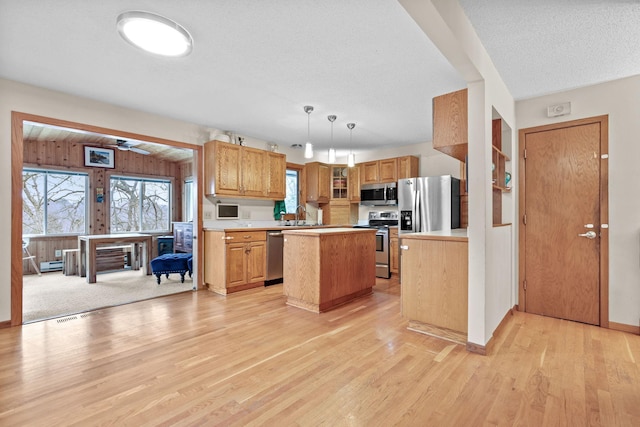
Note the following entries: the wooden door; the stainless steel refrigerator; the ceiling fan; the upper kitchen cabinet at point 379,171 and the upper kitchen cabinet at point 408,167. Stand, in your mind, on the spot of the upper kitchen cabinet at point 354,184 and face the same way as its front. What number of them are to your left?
4

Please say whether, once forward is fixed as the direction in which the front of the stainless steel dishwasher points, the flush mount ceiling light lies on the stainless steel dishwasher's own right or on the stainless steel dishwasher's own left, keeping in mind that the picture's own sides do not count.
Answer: on the stainless steel dishwasher's own right

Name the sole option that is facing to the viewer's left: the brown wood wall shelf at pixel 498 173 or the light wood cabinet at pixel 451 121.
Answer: the light wood cabinet at pixel 451 121

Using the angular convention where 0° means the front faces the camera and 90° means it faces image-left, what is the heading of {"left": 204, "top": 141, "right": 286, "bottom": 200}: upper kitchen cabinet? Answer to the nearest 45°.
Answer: approximately 315°

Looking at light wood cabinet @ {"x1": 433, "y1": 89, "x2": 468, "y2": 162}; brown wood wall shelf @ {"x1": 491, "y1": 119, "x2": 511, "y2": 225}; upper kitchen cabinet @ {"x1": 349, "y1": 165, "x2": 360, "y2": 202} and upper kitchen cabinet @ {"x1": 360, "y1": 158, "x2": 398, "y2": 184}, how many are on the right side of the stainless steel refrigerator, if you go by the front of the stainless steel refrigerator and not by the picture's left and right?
2

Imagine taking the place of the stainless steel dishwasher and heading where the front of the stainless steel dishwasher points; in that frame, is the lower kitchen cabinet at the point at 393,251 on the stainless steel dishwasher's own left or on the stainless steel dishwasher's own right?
on the stainless steel dishwasher's own left

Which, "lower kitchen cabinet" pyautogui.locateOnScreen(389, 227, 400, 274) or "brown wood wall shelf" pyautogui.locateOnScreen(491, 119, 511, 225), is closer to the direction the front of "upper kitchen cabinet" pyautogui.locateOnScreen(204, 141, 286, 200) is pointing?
the brown wood wall shelf

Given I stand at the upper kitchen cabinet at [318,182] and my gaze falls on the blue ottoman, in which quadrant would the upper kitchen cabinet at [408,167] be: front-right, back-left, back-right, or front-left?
back-left

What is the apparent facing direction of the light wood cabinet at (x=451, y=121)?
to the viewer's left

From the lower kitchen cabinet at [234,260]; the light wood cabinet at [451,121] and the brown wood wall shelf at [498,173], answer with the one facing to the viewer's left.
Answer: the light wood cabinet at [451,121]

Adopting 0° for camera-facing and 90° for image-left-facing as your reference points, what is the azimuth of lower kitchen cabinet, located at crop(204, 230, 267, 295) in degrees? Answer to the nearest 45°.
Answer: approximately 315°

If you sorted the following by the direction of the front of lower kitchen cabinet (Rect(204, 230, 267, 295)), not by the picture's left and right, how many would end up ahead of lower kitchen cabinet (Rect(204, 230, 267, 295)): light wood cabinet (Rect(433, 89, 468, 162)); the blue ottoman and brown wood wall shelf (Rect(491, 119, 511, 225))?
2
